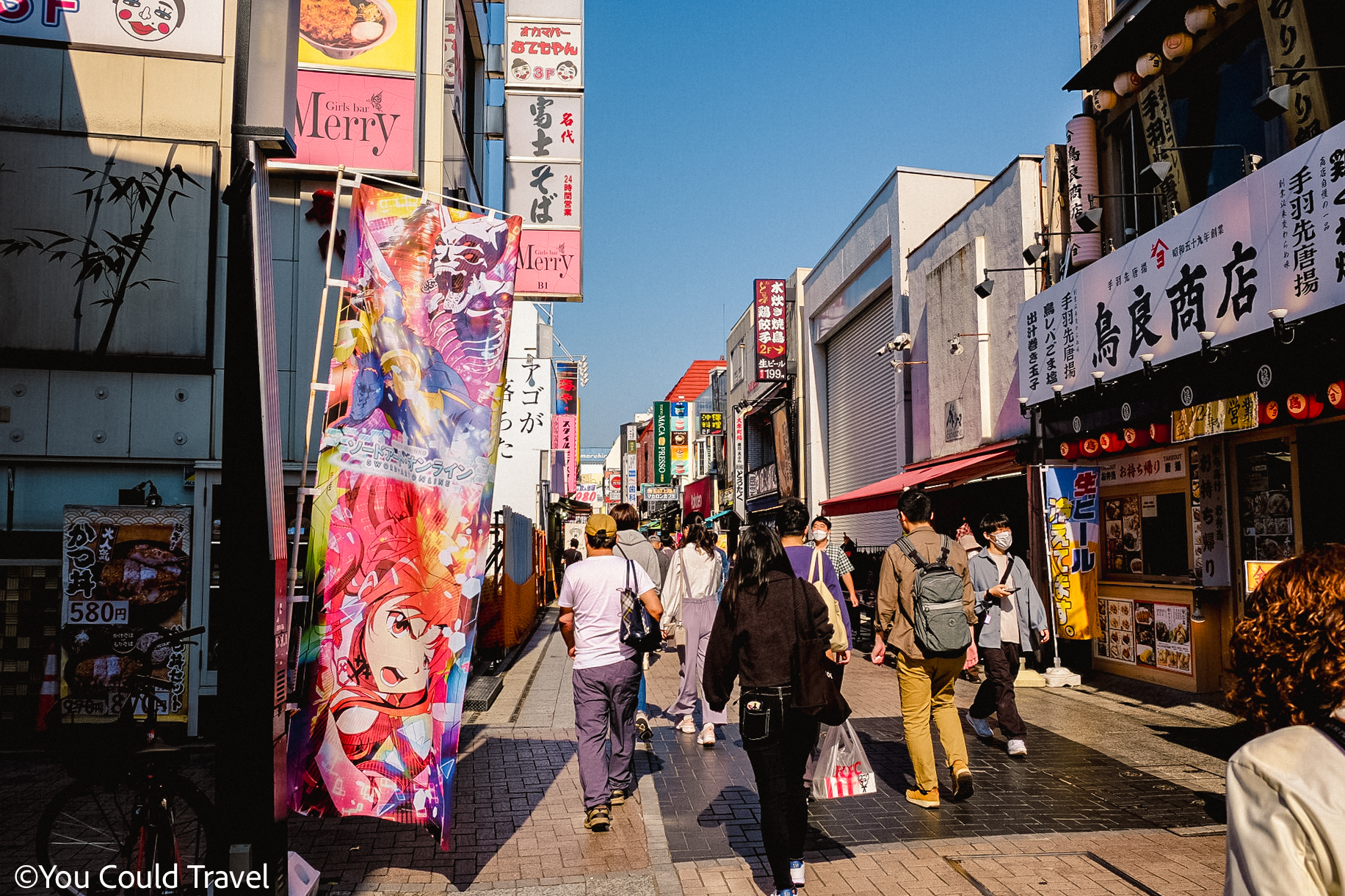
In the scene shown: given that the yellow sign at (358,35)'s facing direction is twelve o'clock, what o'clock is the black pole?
The black pole is roughly at 12 o'clock from the yellow sign.

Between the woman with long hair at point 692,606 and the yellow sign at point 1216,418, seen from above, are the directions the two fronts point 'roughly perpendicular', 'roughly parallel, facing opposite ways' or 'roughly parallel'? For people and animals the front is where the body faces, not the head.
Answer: roughly perpendicular

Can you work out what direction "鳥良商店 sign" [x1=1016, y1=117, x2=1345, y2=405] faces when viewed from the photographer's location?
facing the viewer and to the left of the viewer

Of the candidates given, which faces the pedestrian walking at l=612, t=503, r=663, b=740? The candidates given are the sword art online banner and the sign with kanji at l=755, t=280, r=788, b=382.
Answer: the sign with kanji

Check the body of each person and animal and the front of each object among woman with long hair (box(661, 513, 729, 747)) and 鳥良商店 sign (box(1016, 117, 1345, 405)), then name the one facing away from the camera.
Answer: the woman with long hair

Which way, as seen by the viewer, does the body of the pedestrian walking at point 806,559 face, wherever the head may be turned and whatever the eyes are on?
away from the camera

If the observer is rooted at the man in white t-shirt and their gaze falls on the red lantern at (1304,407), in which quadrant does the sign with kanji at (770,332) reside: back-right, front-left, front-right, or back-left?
front-left

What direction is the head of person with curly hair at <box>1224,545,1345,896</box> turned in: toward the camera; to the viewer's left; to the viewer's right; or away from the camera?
away from the camera

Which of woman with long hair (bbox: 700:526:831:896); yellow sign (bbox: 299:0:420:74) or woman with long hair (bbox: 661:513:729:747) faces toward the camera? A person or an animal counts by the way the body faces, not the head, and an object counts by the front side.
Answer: the yellow sign

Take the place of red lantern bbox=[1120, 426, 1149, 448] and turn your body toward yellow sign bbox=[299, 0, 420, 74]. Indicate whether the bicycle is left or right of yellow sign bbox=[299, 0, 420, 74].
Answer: left

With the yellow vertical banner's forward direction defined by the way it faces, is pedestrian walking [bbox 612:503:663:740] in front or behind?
in front

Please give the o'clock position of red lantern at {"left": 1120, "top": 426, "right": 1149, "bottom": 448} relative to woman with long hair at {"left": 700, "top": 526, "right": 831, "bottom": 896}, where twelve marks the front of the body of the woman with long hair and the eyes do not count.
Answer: The red lantern is roughly at 1 o'clock from the woman with long hair.

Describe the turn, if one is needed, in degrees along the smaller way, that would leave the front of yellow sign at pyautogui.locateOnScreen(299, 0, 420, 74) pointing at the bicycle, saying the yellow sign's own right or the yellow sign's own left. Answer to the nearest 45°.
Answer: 0° — it already faces it

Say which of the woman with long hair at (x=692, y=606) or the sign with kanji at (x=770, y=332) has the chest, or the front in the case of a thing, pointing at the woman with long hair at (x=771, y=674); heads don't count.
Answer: the sign with kanji

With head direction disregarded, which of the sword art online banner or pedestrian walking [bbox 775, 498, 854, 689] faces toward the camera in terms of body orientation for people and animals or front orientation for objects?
the sword art online banner

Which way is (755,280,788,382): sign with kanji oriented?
toward the camera

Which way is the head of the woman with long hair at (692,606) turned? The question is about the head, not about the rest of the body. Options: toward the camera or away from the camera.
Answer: away from the camera

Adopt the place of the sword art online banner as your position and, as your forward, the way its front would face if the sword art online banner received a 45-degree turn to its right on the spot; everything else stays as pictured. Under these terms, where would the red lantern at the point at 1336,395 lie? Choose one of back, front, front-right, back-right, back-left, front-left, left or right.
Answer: back-left

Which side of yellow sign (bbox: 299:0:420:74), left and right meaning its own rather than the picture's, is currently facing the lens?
front
